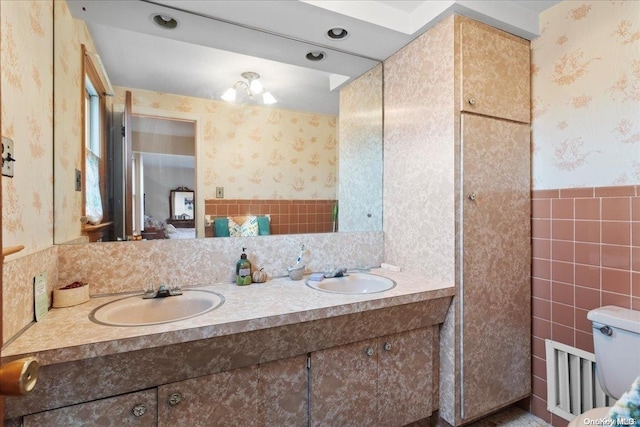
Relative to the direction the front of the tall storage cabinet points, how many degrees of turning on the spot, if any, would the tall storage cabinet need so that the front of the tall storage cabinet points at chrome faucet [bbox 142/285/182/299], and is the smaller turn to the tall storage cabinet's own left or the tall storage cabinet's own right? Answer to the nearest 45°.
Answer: approximately 90° to the tall storage cabinet's own right

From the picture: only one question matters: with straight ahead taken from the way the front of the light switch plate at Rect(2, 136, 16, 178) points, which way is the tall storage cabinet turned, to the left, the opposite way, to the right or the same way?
to the right

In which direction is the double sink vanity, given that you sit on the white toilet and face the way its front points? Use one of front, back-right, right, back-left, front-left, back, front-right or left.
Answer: front

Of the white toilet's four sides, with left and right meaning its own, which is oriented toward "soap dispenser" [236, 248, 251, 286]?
front

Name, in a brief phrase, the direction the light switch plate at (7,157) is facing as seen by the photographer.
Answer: facing the viewer and to the right of the viewer

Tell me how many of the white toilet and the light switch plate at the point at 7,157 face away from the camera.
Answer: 0

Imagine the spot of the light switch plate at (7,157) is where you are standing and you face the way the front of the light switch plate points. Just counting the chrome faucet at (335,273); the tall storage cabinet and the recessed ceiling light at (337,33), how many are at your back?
0

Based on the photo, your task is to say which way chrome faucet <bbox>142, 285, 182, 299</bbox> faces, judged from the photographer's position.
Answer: facing the viewer

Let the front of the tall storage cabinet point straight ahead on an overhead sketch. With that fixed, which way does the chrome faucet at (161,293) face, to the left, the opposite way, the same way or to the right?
the same way

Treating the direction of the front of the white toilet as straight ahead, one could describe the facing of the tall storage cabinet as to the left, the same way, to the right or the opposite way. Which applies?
to the left

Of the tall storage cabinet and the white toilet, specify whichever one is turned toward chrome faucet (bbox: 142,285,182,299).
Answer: the white toilet

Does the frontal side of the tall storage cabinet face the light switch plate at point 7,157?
no

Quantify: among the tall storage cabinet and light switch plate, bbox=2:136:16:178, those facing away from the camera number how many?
0

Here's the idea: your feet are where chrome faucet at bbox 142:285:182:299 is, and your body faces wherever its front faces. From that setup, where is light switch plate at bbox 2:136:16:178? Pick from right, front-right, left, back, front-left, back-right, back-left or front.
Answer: front-right

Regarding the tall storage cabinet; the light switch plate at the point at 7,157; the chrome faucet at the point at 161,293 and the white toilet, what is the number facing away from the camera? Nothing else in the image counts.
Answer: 0

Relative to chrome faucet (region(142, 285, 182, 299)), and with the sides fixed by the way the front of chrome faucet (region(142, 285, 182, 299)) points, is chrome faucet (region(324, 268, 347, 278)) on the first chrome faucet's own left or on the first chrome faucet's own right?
on the first chrome faucet's own left

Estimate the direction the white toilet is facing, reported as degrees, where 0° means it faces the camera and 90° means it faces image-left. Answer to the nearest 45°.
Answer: approximately 45°

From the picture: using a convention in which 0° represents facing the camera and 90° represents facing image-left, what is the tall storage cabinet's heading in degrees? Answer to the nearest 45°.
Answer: approximately 315°

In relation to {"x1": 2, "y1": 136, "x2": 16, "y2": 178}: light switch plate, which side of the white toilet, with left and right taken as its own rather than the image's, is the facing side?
front
